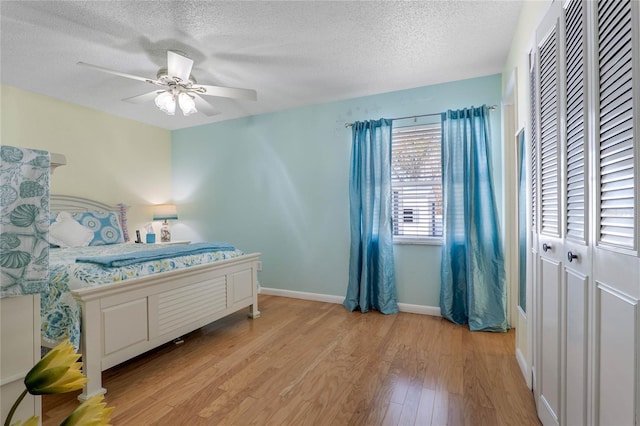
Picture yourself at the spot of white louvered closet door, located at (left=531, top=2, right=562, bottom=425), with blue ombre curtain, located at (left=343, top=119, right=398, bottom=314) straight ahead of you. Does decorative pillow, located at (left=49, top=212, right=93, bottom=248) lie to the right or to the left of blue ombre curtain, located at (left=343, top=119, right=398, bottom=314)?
left

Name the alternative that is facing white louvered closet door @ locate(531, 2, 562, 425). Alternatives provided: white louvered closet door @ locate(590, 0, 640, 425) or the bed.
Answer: the bed

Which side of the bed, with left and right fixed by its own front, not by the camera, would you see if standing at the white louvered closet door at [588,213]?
front

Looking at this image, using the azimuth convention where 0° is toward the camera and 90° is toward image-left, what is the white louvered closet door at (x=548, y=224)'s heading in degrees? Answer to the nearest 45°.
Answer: approximately 90°

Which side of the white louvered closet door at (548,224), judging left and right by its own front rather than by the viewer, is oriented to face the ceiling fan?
front

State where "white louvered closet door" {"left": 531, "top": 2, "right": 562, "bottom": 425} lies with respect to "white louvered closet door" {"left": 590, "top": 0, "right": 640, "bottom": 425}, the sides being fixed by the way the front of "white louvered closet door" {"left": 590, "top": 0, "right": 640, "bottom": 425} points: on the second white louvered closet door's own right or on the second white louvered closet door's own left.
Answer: on the second white louvered closet door's own right

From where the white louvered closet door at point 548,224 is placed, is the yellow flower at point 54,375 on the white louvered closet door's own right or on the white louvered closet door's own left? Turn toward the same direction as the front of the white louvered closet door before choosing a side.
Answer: on the white louvered closet door's own left

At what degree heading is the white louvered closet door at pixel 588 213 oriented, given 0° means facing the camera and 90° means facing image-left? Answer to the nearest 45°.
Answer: approximately 45°

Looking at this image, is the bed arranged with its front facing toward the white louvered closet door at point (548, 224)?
yes

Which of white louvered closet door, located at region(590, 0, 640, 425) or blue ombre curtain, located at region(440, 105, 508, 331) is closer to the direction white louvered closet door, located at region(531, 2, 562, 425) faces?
the blue ombre curtain

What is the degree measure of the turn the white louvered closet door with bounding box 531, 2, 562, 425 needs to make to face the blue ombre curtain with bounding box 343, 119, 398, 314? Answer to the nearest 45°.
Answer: approximately 45° to its right

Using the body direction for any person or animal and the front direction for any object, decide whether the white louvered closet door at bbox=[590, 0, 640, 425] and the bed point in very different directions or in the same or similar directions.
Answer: very different directions

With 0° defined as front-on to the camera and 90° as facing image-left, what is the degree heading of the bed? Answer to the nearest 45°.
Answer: approximately 315°

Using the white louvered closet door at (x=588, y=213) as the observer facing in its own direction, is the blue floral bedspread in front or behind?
in front

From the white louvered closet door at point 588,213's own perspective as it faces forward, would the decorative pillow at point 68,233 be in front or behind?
in front

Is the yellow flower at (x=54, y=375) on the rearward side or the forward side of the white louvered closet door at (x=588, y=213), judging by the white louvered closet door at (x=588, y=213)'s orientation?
on the forward side

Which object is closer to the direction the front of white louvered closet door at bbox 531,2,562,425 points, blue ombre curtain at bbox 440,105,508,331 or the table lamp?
the table lamp
